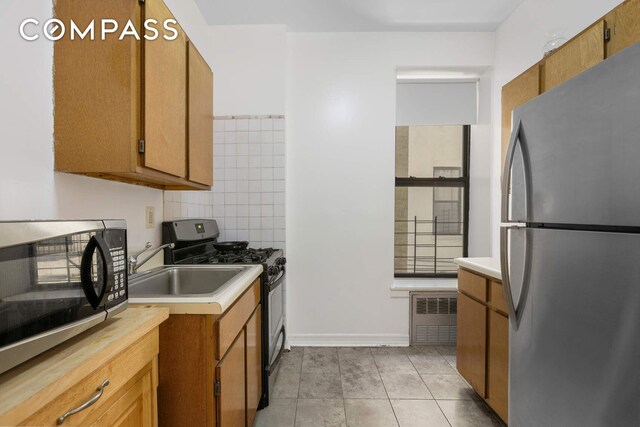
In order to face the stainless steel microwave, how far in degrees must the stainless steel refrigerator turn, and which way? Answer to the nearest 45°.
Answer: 0° — it already faces it

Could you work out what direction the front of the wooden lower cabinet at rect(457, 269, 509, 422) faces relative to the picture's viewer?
facing the viewer and to the left of the viewer

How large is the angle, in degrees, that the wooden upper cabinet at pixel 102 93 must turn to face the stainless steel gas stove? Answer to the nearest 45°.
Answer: approximately 90° to its left

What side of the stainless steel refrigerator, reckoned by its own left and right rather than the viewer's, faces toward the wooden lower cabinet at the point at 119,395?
front

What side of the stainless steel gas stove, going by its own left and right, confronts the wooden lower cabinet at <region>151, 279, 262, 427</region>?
right

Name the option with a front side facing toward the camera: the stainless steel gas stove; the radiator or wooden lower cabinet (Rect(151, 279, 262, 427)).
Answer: the radiator

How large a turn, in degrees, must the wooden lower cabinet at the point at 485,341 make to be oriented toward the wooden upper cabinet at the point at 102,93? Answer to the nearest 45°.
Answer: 0° — it already faces it

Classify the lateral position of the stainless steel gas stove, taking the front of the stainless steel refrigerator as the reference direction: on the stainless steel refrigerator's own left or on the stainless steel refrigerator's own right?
on the stainless steel refrigerator's own right

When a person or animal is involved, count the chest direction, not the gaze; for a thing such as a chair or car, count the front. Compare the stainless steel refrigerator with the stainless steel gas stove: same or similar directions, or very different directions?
very different directions

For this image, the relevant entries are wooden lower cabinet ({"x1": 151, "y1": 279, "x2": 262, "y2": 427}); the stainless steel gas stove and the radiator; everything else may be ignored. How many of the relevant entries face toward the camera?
1

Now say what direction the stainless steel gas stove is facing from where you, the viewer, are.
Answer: facing to the right of the viewer

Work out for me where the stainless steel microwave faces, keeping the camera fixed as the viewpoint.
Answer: facing the viewer and to the right of the viewer

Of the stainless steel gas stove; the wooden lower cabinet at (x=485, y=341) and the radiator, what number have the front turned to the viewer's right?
1

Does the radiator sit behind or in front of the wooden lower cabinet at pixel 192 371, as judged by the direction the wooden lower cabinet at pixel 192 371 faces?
in front

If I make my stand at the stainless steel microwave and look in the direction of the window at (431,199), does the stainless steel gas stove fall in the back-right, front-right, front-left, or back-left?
front-left

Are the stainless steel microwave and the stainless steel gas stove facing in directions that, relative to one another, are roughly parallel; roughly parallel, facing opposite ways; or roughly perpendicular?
roughly parallel

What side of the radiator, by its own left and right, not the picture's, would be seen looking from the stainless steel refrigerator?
front
